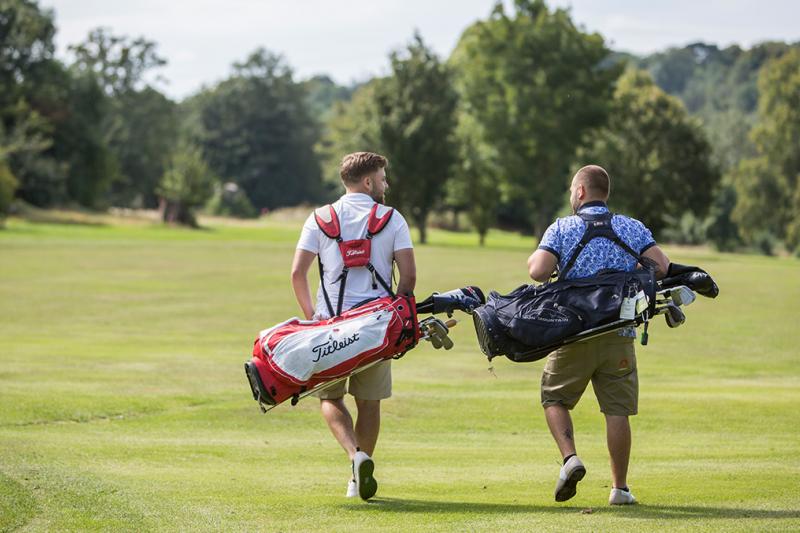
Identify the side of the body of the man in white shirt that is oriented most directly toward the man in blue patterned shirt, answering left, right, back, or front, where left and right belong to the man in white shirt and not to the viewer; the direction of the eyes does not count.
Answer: right

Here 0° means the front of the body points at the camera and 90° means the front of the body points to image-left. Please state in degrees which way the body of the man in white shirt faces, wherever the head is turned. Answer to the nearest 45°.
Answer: approximately 180°

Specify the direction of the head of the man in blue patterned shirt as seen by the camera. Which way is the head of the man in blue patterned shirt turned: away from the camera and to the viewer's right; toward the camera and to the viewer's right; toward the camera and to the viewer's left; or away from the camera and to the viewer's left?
away from the camera and to the viewer's left

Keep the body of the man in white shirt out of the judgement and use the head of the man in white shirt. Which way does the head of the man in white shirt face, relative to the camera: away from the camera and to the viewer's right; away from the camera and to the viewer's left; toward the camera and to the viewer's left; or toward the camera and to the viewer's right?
away from the camera and to the viewer's right
